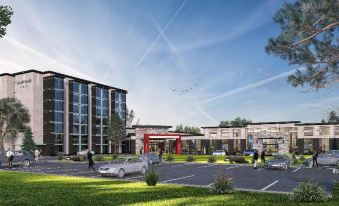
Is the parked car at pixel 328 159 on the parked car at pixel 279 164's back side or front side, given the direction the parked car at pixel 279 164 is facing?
on the back side

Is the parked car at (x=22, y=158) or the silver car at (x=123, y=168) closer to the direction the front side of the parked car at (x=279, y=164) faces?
the silver car

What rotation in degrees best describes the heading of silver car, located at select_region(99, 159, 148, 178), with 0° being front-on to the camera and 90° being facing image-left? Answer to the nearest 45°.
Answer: approximately 45°

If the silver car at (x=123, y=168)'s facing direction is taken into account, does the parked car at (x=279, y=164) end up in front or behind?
behind

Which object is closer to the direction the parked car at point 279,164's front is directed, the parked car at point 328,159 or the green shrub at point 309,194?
the green shrub
